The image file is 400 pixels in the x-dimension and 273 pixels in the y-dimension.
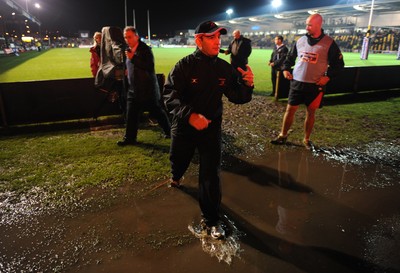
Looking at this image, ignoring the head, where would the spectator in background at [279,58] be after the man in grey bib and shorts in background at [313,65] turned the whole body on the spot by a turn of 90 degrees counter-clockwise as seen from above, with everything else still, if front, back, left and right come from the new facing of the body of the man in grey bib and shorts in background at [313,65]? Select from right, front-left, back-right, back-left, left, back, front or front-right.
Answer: back-left

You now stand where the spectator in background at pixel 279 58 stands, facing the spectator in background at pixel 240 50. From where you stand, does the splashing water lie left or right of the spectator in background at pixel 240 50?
left

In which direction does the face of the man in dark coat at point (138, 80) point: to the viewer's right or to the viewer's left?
to the viewer's left

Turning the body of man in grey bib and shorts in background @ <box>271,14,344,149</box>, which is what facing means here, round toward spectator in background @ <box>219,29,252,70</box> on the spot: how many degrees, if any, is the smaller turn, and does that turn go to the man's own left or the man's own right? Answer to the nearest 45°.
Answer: approximately 90° to the man's own right

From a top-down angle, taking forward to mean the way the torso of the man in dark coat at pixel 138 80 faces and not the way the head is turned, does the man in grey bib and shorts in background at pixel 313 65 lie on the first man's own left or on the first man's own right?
on the first man's own left

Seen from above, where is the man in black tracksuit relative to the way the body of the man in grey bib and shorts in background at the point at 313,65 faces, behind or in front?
in front
